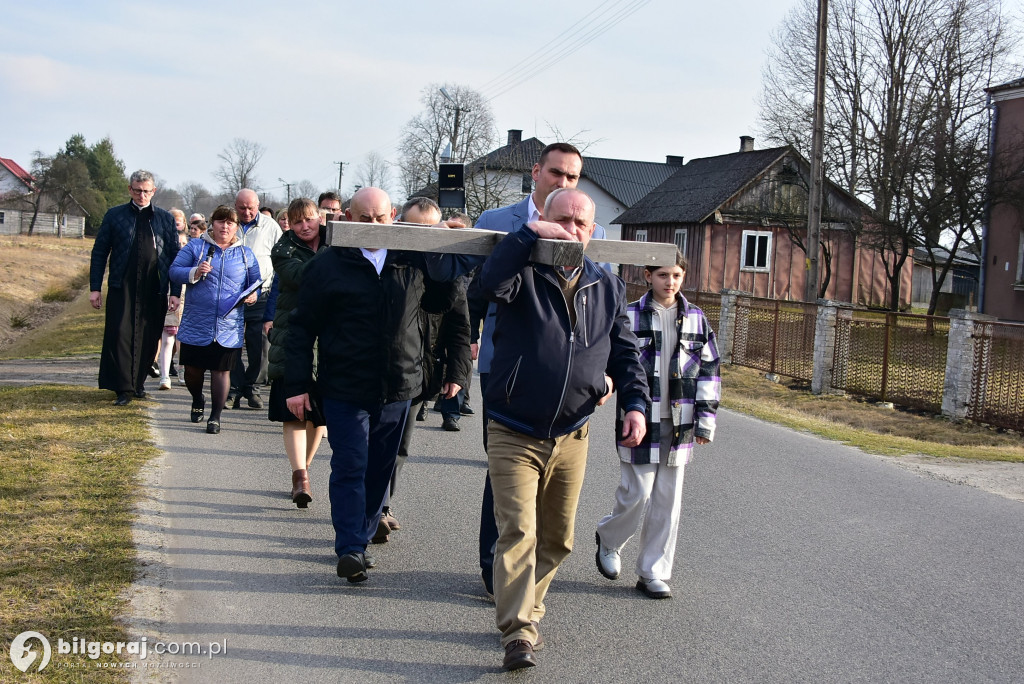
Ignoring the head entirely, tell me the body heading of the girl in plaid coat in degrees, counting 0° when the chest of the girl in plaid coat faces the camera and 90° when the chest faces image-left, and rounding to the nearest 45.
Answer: approximately 0°

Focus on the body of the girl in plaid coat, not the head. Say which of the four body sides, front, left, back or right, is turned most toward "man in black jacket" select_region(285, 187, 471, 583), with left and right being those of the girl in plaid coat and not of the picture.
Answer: right

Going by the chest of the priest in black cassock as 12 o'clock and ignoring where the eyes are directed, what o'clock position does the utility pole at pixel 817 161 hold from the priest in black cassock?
The utility pole is roughly at 8 o'clock from the priest in black cassock.

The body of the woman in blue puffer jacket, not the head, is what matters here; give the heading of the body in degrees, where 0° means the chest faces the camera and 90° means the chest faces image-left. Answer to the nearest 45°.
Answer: approximately 0°

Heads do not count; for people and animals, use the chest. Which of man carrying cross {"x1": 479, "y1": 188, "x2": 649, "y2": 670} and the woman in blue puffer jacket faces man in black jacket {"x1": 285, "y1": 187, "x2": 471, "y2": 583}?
the woman in blue puffer jacket
